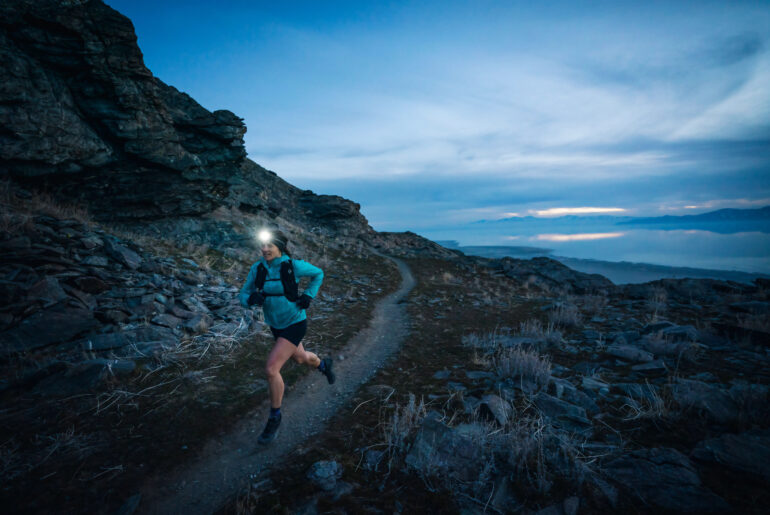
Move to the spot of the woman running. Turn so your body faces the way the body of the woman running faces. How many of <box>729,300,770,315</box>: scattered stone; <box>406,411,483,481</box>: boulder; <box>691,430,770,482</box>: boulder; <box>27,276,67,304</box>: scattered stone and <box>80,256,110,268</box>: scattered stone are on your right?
2

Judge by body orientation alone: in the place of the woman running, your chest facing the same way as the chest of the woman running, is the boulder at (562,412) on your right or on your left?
on your left

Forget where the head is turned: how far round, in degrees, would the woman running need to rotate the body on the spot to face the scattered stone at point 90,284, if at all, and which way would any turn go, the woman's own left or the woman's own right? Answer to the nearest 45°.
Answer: approximately 90° to the woman's own right

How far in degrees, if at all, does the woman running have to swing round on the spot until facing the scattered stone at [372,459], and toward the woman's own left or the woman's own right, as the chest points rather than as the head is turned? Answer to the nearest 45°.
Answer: approximately 90° to the woman's own left

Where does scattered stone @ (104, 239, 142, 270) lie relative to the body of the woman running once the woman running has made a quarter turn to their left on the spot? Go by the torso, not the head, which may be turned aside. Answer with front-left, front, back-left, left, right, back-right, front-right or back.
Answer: back

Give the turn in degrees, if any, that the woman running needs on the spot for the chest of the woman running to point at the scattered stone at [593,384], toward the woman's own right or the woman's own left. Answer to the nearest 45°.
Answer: approximately 135° to the woman's own left

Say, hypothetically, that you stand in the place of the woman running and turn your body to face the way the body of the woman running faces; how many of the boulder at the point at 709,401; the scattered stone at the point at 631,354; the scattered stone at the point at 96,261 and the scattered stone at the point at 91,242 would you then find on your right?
2

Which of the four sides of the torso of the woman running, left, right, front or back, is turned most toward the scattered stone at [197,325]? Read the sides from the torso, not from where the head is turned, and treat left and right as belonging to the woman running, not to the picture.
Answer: right

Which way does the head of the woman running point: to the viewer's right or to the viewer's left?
to the viewer's left

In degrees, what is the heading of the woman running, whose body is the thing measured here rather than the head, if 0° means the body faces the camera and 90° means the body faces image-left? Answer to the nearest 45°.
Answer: approximately 45°

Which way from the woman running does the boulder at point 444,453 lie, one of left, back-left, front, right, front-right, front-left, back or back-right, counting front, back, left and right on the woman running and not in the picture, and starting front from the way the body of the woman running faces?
left

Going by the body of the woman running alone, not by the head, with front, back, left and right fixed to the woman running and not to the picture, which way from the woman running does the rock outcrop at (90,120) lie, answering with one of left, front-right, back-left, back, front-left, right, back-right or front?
right
